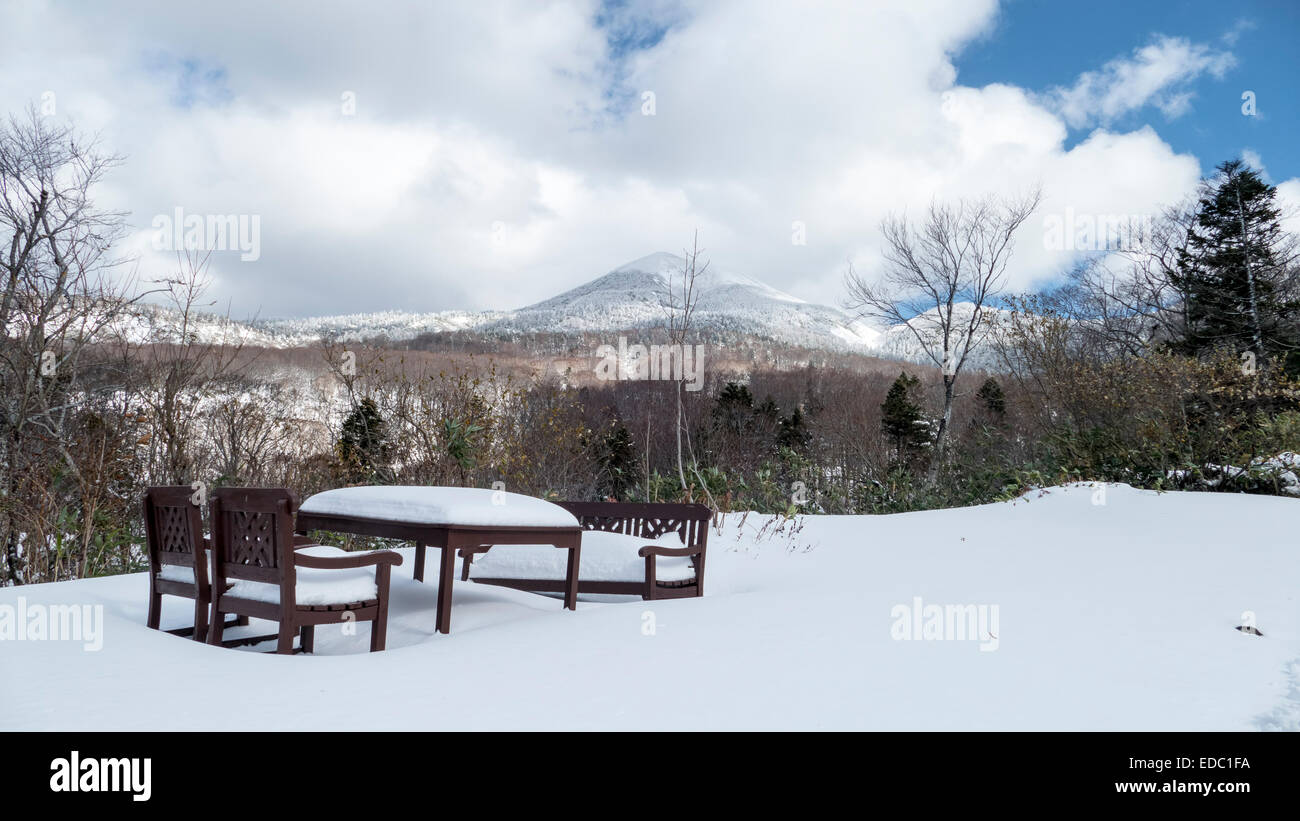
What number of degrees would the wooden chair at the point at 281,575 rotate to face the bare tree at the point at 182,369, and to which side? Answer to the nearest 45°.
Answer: approximately 45° to its left

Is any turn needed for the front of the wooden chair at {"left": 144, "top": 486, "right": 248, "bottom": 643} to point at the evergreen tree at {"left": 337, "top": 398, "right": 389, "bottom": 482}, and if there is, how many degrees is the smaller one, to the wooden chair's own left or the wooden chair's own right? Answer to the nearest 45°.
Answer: approximately 45° to the wooden chair's own left

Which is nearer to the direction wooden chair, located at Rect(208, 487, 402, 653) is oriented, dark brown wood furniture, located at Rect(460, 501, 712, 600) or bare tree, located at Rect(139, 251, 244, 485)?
the dark brown wood furniture

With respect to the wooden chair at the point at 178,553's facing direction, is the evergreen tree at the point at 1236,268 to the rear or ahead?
ahead

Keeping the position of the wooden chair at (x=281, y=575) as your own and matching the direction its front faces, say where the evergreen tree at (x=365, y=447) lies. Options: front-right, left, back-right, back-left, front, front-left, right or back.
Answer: front-left

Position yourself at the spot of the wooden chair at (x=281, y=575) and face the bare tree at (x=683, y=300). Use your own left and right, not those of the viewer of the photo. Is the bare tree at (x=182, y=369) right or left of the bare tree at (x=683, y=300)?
left

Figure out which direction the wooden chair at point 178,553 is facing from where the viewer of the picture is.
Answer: facing away from the viewer and to the right of the viewer

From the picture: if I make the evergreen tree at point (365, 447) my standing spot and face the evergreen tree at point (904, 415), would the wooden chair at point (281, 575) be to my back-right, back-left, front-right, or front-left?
back-right

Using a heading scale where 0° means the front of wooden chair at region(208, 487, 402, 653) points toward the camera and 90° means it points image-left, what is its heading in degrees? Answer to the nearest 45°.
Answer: approximately 225°

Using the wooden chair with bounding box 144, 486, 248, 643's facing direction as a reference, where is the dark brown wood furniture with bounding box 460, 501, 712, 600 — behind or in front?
in front

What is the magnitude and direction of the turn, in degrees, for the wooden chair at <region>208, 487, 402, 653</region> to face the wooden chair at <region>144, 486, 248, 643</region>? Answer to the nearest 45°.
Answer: approximately 90° to its left
